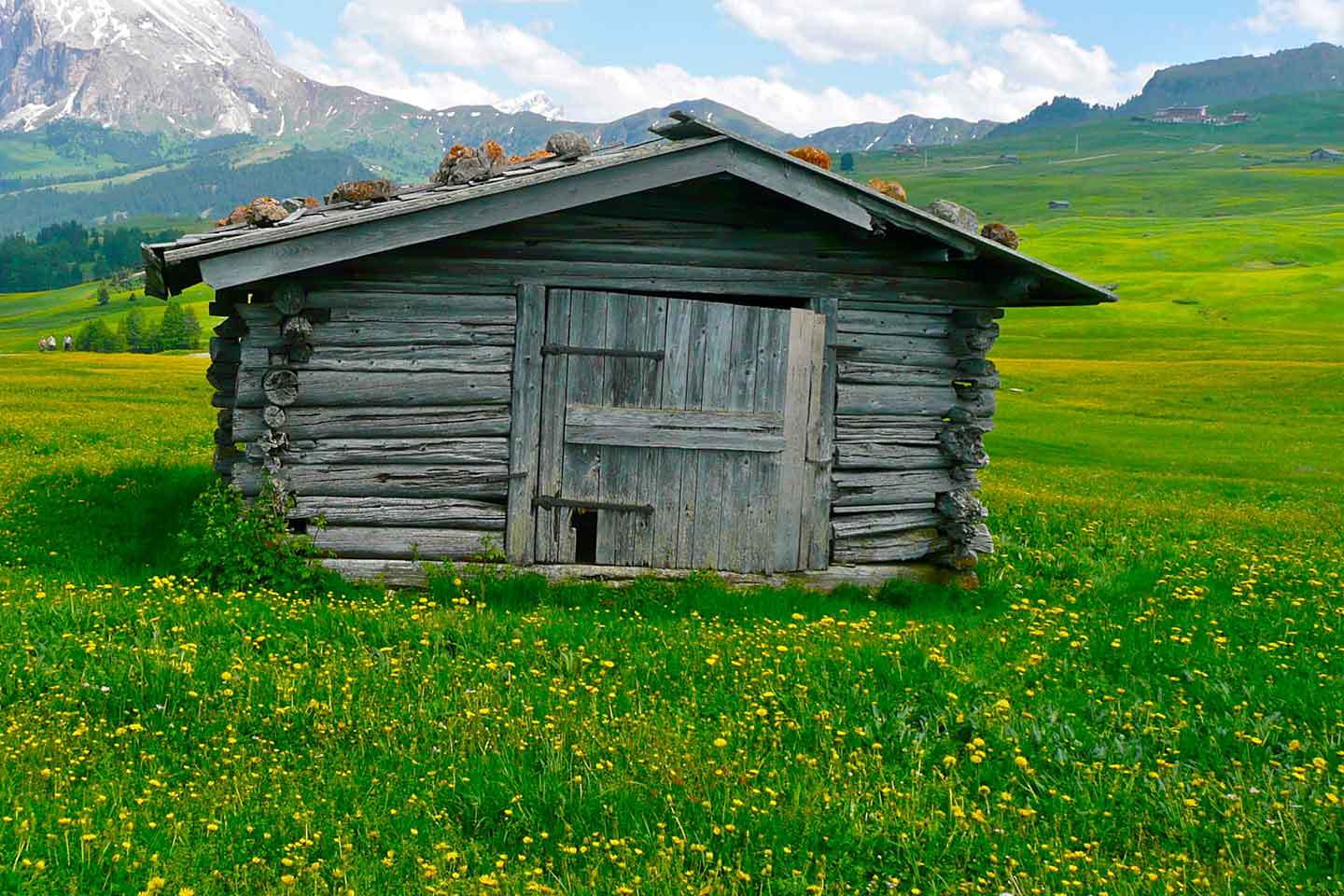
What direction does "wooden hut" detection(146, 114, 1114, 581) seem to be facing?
toward the camera
